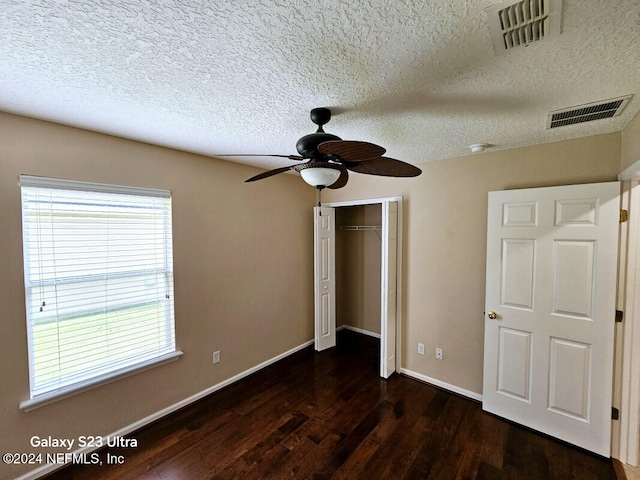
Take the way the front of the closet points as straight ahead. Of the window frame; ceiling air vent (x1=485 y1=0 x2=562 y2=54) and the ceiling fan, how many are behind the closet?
0

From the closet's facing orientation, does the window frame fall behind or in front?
in front

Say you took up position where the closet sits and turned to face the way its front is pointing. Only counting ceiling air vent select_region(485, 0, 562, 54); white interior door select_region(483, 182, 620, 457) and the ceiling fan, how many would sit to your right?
0

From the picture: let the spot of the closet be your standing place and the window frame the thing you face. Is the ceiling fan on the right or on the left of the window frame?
left

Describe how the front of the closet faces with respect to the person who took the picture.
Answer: facing the viewer and to the left of the viewer

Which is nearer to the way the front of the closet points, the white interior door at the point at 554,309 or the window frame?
the window frame

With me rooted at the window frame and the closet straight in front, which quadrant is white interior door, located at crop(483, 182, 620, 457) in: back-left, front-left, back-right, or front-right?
front-right

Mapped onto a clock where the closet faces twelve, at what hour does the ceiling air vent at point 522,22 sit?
The ceiling air vent is roughly at 10 o'clock from the closet.

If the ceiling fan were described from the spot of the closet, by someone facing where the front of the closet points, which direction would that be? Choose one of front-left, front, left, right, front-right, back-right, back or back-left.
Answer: front-left

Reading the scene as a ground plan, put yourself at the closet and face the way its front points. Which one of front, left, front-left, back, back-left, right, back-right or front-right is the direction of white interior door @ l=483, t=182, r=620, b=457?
left
